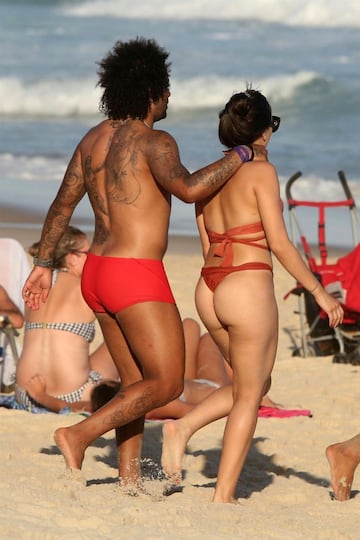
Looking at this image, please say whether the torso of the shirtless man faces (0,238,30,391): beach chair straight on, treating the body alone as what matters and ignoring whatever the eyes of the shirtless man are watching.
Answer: no

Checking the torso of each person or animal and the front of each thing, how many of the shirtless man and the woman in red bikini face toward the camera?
0

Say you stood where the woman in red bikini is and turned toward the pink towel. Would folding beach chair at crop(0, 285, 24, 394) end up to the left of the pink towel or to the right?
left

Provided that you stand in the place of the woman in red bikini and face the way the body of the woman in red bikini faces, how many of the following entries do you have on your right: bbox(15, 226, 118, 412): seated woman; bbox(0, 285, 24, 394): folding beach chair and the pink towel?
0

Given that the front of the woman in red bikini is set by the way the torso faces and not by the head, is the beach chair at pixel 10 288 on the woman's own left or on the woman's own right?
on the woman's own left

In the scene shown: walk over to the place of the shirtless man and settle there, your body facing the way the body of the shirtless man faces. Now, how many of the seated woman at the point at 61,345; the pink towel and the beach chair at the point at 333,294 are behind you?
0

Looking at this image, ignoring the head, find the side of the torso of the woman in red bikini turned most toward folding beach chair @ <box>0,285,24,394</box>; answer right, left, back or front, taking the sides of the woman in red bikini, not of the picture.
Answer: left

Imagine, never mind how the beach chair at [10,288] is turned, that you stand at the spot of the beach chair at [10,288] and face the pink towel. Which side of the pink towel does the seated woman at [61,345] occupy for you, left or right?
right

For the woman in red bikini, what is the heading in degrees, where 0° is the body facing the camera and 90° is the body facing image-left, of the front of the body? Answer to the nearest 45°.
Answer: approximately 225°

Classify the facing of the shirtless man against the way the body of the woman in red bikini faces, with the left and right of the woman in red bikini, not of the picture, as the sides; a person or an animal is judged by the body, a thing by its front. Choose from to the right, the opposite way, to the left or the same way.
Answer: the same way

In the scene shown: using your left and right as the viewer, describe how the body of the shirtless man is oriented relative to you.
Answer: facing away from the viewer and to the right of the viewer

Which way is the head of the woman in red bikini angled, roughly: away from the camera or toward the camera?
away from the camera

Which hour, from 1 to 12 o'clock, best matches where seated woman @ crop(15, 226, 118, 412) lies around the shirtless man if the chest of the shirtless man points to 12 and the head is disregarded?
The seated woman is roughly at 10 o'clock from the shirtless man.
